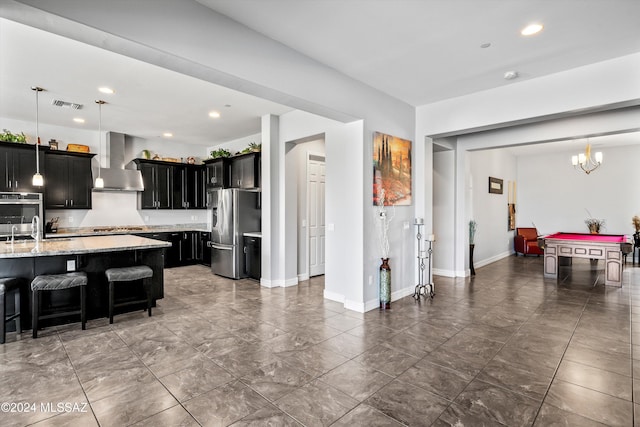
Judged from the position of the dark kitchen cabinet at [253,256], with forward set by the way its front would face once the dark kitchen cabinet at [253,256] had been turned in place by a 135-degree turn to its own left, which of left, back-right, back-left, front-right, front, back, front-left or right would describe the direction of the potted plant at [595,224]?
front

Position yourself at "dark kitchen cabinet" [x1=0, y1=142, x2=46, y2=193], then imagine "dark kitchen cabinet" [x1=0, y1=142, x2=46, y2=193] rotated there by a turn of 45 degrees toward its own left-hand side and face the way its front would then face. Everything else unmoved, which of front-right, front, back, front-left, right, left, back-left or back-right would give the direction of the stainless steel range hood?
front-left

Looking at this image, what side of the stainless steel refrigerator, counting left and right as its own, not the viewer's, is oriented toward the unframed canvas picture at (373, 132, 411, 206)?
left

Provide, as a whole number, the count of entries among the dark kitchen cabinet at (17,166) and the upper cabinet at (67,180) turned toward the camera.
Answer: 2

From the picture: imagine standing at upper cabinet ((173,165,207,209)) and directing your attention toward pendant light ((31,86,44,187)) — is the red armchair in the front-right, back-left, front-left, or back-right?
back-left

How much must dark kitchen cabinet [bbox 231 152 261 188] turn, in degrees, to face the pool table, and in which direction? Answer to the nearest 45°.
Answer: approximately 135° to its left

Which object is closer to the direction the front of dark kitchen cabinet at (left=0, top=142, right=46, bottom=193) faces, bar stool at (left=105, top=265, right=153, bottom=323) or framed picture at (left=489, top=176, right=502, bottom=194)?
the bar stool

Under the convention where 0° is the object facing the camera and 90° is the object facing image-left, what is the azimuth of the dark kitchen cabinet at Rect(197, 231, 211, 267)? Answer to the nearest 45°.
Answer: approximately 45°

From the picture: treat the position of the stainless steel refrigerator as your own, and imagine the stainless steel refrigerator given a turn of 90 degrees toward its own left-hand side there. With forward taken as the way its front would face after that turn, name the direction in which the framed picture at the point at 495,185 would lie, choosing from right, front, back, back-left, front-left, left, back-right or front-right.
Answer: front-left

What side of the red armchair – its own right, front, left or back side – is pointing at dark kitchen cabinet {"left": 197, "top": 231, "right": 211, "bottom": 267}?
right

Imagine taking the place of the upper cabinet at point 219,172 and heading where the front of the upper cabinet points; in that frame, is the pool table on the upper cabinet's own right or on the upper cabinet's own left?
on the upper cabinet's own left
